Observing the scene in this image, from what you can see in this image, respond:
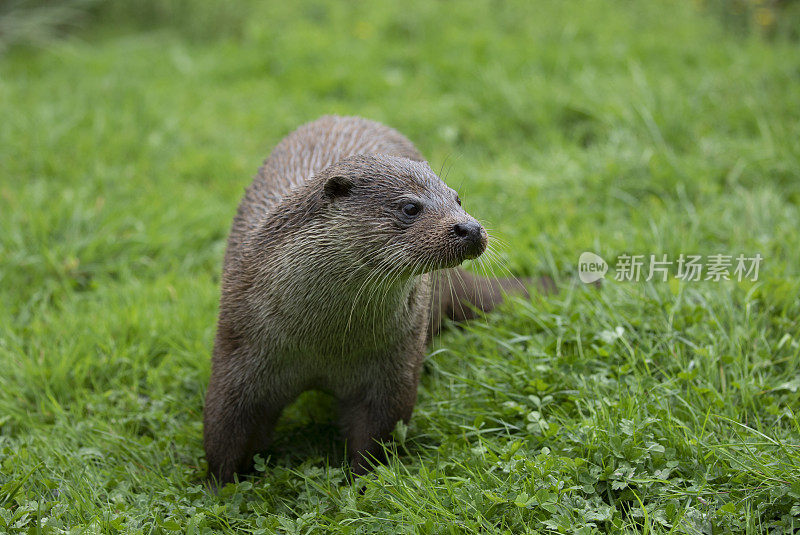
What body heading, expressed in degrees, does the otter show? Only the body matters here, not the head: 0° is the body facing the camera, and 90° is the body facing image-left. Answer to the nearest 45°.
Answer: approximately 0°
